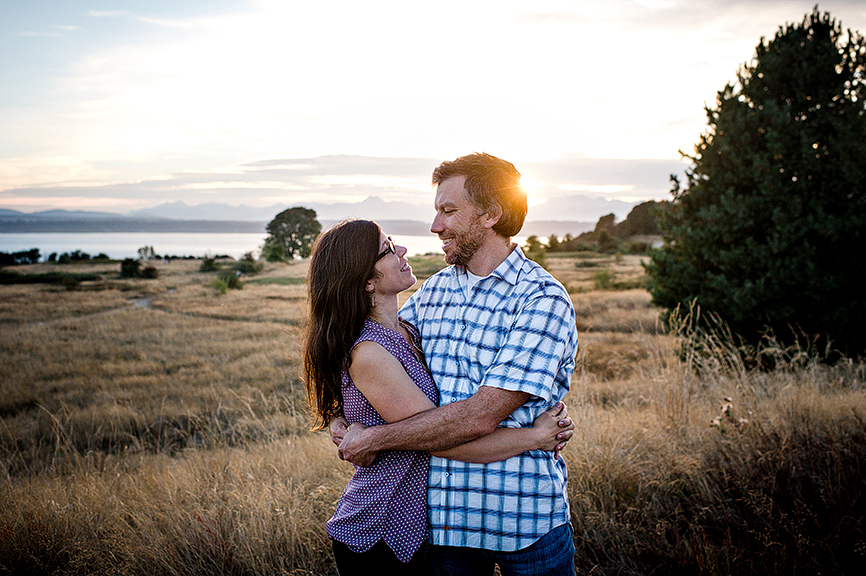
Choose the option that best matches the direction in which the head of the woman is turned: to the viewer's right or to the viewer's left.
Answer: to the viewer's right

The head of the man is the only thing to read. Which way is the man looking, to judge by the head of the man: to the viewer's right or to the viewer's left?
to the viewer's left

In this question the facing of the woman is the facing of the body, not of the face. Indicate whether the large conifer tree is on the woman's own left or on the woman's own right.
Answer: on the woman's own left

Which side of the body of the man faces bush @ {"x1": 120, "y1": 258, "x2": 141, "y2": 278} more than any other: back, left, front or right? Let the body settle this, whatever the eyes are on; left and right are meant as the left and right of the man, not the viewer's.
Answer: right

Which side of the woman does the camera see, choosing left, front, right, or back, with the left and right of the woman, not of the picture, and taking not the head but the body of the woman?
right

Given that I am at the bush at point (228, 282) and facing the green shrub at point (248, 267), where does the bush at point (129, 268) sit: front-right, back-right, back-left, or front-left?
front-left

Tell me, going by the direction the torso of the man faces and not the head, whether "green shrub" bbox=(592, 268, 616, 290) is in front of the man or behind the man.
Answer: behind

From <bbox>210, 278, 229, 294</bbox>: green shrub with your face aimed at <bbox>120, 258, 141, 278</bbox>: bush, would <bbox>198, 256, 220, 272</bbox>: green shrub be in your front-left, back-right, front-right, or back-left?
front-right

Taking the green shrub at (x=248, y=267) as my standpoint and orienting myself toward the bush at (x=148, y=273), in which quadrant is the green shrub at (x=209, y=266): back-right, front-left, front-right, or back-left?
front-right

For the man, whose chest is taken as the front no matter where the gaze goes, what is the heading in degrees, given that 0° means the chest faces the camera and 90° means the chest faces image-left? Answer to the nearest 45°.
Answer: approximately 45°

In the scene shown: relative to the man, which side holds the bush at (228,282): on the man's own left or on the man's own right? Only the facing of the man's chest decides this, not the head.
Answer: on the man's own right
